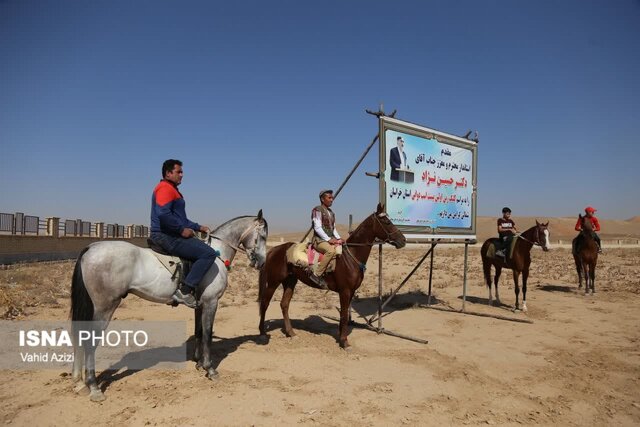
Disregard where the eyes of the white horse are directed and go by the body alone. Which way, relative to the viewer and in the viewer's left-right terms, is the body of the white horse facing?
facing to the right of the viewer

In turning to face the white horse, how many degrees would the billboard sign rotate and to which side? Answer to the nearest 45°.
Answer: approximately 90° to its right

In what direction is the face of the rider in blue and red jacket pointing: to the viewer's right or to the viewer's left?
to the viewer's right

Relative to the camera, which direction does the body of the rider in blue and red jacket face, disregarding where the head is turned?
to the viewer's right

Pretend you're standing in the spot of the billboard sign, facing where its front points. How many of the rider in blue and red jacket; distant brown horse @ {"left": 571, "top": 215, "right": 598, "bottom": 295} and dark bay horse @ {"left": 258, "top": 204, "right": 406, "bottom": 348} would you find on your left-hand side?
1

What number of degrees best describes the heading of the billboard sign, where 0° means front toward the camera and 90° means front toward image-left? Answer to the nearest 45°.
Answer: approximately 315°

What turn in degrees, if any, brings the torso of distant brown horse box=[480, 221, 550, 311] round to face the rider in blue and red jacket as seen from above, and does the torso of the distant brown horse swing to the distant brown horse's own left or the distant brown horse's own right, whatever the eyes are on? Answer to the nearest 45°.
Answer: approximately 90° to the distant brown horse's own right

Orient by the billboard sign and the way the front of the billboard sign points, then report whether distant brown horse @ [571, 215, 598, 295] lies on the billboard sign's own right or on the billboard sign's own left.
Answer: on the billboard sign's own left
